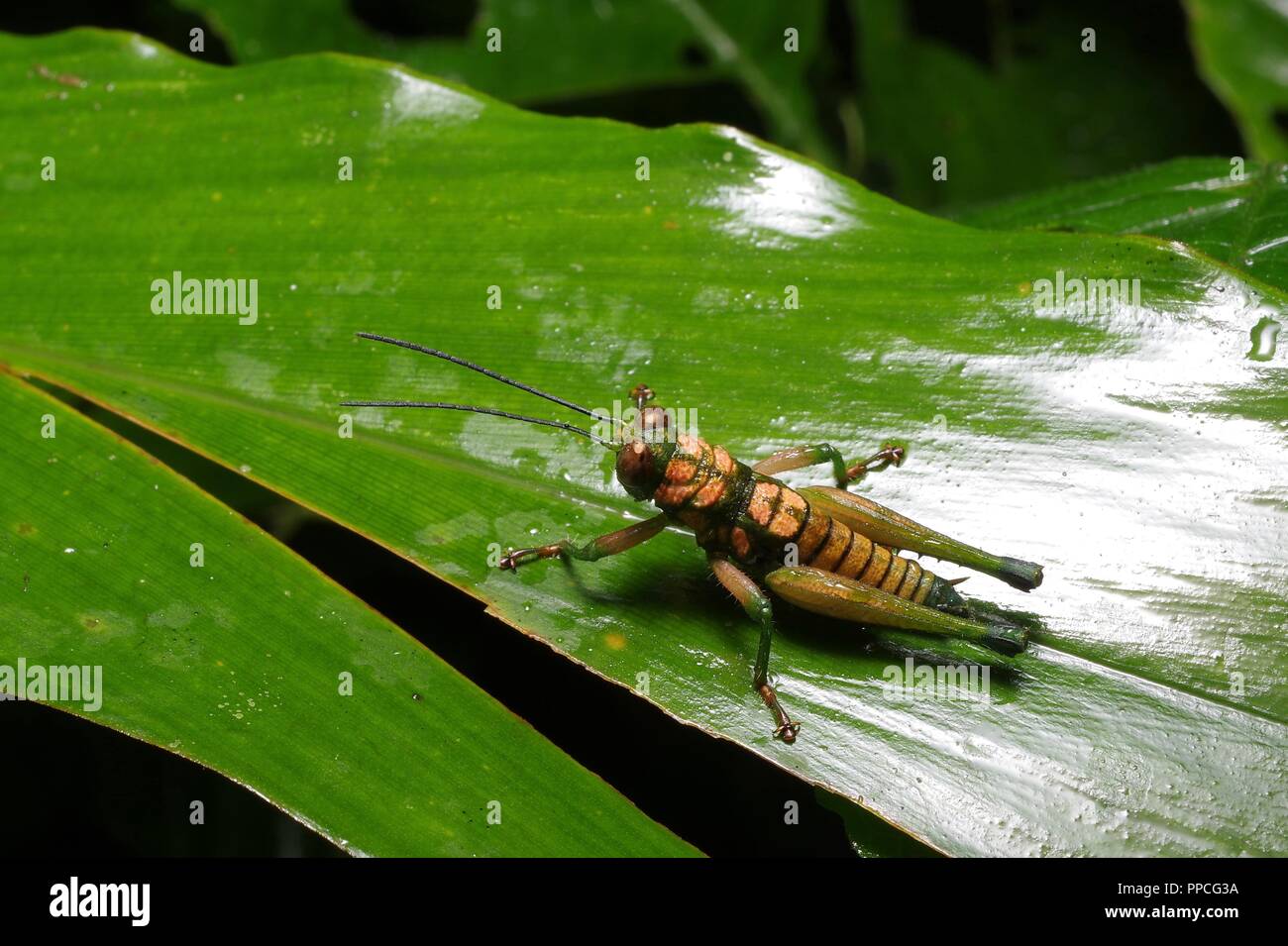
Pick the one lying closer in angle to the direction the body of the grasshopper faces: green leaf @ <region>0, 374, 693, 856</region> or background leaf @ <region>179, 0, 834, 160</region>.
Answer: the background leaf

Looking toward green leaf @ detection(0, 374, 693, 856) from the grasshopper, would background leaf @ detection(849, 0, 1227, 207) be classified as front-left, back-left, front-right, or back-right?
back-right

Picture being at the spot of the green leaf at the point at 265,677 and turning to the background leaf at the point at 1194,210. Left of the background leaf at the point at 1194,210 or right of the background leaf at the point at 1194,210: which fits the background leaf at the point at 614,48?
left

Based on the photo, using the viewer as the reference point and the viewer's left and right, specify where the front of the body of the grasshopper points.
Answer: facing away from the viewer and to the left of the viewer

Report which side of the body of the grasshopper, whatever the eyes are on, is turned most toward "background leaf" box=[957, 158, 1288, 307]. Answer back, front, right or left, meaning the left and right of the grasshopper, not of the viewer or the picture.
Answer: right

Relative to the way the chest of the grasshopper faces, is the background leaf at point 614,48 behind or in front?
in front

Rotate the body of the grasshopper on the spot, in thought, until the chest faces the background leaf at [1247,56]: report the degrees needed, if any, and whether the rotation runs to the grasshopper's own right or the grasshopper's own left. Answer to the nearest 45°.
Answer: approximately 90° to the grasshopper's own right

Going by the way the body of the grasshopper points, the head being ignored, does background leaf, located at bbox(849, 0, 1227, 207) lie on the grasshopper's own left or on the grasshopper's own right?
on the grasshopper's own right
